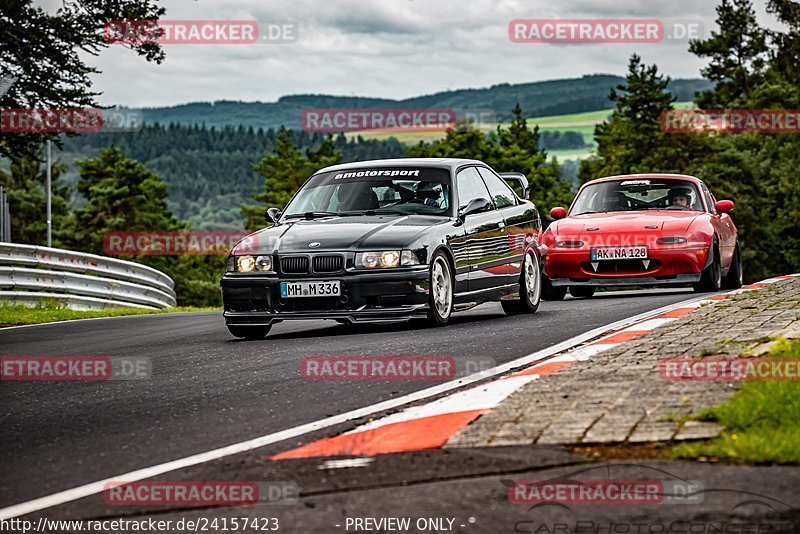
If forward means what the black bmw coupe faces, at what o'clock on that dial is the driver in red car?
The driver in red car is roughly at 6 o'clock from the black bmw coupe.

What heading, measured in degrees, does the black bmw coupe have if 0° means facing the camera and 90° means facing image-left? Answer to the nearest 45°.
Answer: approximately 45°

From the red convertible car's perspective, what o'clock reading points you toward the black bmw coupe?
The black bmw coupe is roughly at 1 o'clock from the red convertible car.

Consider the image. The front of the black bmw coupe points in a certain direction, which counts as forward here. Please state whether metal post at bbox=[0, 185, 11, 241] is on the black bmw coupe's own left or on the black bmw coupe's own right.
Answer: on the black bmw coupe's own right

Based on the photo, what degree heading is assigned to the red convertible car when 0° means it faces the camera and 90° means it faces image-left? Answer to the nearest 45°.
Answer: approximately 0°

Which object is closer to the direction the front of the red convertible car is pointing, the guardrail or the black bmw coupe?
the black bmw coupe

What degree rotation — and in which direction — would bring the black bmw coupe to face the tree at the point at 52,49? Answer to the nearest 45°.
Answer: approximately 90° to its right

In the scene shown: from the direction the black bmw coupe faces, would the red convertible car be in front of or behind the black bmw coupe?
behind

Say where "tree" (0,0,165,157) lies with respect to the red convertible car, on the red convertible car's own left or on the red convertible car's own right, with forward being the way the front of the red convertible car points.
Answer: on the red convertible car's own right

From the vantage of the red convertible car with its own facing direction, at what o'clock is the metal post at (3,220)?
The metal post is roughly at 4 o'clock from the red convertible car.
